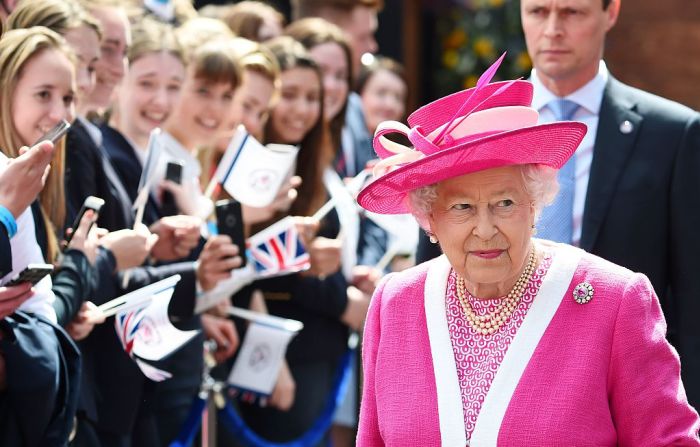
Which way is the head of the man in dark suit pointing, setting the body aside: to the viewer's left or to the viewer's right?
to the viewer's left

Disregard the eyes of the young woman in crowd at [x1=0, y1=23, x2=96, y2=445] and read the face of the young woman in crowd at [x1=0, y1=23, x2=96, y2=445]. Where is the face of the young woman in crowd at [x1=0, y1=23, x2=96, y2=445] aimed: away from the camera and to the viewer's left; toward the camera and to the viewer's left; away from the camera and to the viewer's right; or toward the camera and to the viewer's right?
toward the camera and to the viewer's right

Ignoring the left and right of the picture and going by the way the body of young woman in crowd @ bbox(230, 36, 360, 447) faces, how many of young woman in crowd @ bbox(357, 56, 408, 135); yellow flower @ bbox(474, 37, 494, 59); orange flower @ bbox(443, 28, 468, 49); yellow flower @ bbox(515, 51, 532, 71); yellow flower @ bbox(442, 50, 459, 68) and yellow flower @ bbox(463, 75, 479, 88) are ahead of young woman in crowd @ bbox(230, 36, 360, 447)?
0

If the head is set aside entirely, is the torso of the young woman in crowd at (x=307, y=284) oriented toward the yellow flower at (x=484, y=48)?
no

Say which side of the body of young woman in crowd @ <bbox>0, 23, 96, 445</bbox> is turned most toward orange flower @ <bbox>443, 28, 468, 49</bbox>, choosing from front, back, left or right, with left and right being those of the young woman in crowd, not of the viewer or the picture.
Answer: left

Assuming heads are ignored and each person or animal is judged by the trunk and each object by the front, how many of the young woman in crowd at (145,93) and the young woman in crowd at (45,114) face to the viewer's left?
0

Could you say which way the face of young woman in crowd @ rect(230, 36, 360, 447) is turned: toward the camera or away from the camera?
toward the camera

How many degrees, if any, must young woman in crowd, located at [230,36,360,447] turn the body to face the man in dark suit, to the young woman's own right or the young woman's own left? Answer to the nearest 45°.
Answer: approximately 90° to the young woman's own left

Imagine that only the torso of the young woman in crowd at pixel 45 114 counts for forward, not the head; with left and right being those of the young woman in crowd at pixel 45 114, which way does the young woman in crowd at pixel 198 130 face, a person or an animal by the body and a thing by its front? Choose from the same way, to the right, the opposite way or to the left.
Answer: the same way

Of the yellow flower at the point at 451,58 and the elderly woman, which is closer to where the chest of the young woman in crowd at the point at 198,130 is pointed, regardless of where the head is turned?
the elderly woman

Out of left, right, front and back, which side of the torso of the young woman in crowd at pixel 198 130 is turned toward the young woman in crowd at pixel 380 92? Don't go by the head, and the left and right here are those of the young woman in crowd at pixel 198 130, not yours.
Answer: left
